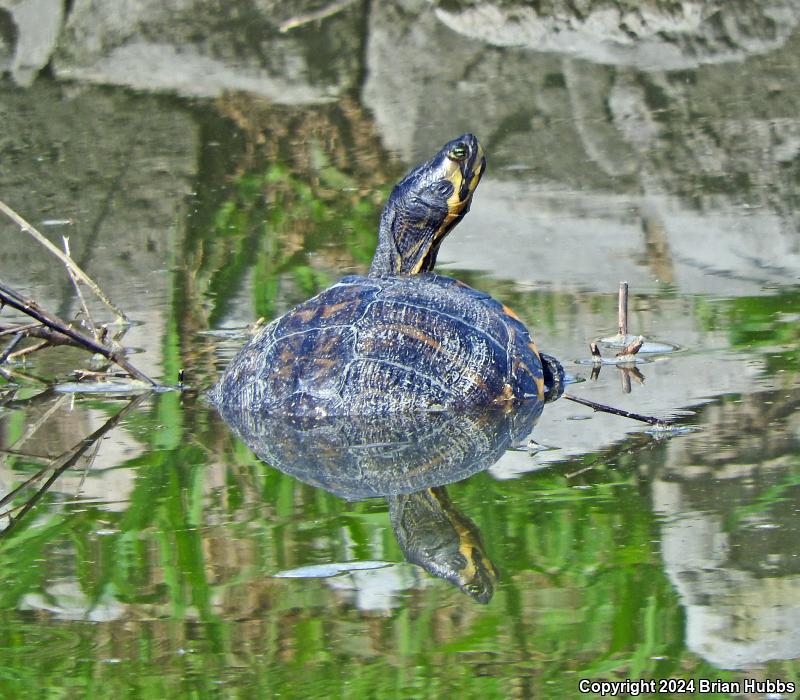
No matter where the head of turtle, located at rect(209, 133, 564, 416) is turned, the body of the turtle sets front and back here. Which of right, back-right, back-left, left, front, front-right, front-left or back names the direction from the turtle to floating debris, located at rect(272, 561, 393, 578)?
back-right

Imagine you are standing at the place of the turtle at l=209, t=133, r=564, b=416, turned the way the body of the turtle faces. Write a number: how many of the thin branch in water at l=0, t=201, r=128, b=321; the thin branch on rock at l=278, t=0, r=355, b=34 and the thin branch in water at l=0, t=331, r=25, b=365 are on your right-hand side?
0

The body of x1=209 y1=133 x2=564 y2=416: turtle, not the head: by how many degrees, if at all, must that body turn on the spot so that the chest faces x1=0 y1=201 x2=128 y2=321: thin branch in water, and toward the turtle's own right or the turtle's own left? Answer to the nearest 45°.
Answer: approximately 90° to the turtle's own left

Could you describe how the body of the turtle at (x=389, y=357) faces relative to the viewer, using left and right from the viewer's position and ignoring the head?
facing away from the viewer and to the right of the viewer

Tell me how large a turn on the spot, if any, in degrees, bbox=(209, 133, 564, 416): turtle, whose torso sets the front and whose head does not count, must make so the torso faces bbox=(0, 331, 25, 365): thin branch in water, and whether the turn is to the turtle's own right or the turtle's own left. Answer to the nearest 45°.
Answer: approximately 135° to the turtle's own left

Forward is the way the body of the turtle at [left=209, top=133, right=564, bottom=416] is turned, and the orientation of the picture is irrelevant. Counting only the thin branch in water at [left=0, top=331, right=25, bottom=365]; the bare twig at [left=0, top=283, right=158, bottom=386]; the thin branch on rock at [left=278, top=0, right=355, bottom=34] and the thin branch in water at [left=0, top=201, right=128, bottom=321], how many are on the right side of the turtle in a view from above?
0

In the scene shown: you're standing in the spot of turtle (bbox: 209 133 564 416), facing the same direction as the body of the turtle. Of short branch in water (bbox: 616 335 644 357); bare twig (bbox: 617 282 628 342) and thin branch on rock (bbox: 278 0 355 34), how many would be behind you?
0

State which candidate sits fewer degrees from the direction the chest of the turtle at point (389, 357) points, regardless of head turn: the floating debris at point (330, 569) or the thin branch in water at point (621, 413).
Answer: the thin branch in water

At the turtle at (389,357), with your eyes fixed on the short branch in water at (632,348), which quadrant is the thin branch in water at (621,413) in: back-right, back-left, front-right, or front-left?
front-right

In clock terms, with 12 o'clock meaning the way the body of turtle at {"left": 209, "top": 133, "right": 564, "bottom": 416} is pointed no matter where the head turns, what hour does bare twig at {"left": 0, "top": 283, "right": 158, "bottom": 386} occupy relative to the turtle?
The bare twig is roughly at 8 o'clock from the turtle.

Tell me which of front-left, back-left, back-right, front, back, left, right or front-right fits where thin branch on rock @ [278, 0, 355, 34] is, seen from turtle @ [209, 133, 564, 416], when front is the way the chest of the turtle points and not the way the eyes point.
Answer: front-left

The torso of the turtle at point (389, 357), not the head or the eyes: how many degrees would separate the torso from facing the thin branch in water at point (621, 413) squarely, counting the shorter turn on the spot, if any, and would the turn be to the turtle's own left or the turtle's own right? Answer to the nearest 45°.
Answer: approximately 90° to the turtle's own right
